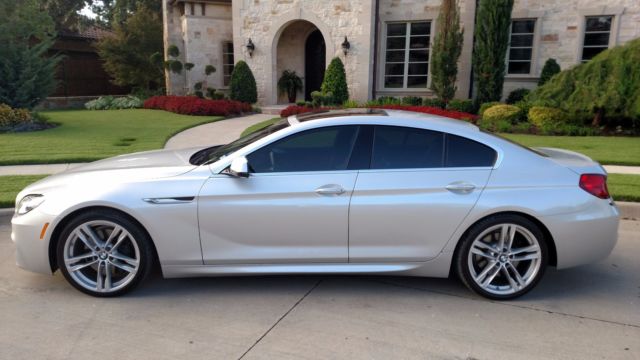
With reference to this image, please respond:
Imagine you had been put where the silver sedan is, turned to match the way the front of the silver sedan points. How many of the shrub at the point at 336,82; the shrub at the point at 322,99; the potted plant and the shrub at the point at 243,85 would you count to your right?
4

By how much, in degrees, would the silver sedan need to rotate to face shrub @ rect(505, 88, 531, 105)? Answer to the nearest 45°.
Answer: approximately 135° to its right

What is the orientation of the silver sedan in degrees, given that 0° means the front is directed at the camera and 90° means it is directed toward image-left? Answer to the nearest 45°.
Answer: approximately 90°

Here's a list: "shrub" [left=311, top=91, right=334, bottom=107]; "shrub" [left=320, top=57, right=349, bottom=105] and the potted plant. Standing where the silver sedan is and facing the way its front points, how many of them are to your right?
3

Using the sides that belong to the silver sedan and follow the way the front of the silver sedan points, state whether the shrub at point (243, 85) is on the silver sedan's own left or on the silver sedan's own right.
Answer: on the silver sedan's own right

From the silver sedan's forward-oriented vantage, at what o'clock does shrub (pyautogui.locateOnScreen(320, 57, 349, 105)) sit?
The shrub is roughly at 3 o'clock from the silver sedan.

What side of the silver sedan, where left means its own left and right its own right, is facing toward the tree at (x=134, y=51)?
right

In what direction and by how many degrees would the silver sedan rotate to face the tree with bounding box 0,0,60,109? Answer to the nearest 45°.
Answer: approximately 45° to its right

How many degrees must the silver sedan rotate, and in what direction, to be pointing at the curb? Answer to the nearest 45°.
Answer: approximately 135° to its right

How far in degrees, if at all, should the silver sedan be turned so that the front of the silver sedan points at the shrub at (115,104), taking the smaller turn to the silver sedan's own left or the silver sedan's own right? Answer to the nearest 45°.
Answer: approximately 45° to the silver sedan's own right

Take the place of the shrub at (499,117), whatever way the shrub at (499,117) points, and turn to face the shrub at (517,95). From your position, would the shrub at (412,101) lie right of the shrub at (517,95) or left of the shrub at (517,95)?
left

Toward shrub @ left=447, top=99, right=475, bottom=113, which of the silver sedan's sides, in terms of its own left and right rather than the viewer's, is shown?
right

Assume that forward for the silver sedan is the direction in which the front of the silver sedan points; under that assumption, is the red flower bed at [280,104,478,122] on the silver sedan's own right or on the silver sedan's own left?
on the silver sedan's own right

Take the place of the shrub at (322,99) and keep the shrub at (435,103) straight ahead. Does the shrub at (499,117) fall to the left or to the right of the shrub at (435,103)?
right

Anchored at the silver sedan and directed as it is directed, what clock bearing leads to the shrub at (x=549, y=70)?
The shrub is roughly at 4 o'clock from the silver sedan.
